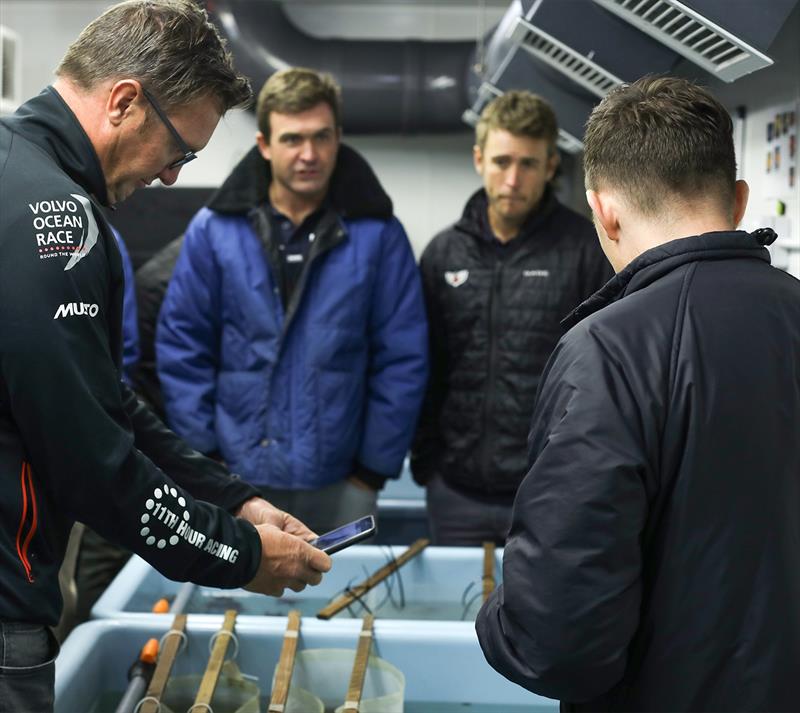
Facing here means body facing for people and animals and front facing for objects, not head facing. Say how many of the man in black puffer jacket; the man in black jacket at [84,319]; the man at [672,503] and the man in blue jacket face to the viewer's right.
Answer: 1

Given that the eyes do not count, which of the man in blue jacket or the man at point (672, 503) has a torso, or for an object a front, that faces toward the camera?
the man in blue jacket

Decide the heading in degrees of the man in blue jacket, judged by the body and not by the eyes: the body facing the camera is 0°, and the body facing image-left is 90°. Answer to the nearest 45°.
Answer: approximately 0°

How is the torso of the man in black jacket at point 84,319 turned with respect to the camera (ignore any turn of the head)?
to the viewer's right

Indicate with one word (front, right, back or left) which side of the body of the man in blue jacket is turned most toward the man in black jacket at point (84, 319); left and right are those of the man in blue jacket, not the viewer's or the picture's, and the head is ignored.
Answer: front

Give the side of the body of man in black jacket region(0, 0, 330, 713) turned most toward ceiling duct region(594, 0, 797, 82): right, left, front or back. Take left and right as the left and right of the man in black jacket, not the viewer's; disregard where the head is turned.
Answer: front

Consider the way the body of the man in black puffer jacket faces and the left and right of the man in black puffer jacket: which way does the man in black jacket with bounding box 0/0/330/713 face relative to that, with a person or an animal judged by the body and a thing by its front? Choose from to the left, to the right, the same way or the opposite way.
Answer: to the left

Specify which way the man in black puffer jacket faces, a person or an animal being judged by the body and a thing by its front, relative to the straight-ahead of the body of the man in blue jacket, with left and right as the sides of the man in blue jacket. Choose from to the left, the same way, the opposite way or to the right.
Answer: the same way

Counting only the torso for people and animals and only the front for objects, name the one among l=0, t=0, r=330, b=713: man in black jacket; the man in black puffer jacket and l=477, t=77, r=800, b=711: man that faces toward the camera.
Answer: the man in black puffer jacket

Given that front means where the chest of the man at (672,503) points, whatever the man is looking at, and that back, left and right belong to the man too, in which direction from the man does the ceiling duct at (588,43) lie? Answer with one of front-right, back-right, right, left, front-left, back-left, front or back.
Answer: front-right

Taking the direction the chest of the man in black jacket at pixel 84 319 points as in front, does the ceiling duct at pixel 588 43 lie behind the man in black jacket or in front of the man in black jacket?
in front

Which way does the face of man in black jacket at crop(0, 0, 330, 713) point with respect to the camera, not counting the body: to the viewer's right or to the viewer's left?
to the viewer's right

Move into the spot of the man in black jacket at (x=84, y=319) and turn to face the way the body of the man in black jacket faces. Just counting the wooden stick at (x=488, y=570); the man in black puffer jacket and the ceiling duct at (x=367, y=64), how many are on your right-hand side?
0

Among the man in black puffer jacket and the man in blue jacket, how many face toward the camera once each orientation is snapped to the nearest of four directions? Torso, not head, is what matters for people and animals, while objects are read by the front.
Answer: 2

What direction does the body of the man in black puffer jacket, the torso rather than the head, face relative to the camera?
toward the camera

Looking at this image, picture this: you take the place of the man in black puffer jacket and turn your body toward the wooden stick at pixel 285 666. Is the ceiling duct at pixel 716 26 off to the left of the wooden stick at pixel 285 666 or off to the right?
left

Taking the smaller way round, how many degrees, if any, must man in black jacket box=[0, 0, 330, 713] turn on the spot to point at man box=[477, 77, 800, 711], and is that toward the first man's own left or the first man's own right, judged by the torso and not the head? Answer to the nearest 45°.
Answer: approximately 45° to the first man's own right

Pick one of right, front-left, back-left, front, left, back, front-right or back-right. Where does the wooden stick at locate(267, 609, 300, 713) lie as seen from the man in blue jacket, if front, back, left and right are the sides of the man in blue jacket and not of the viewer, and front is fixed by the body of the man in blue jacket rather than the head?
front
